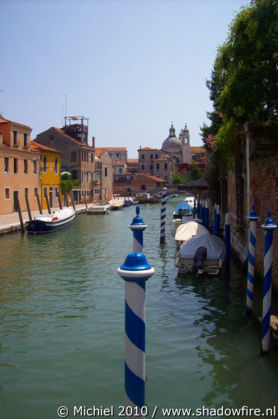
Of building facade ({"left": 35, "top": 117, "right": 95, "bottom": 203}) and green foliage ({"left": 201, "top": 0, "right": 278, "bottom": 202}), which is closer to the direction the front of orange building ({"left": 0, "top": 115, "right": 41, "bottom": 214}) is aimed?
the green foliage

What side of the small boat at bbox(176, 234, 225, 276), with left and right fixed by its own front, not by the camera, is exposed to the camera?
back

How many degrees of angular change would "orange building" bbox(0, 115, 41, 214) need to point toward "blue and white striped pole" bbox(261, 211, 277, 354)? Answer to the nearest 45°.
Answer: approximately 45° to its right

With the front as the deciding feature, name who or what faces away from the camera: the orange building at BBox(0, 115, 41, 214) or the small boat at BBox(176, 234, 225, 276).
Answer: the small boat

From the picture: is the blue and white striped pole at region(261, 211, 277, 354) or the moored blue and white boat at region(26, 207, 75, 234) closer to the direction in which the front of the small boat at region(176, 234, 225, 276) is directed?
the moored blue and white boat

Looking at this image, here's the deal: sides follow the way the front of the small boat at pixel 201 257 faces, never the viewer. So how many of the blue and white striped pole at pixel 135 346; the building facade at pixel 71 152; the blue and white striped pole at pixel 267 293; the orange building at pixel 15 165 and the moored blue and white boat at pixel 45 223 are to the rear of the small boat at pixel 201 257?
2

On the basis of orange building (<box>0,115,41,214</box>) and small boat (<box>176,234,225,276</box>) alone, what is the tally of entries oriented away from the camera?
1

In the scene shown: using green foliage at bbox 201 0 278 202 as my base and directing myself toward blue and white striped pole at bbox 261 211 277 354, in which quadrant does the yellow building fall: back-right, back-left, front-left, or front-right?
back-right

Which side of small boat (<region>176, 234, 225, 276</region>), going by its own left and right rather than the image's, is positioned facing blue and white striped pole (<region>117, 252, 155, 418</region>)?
back
